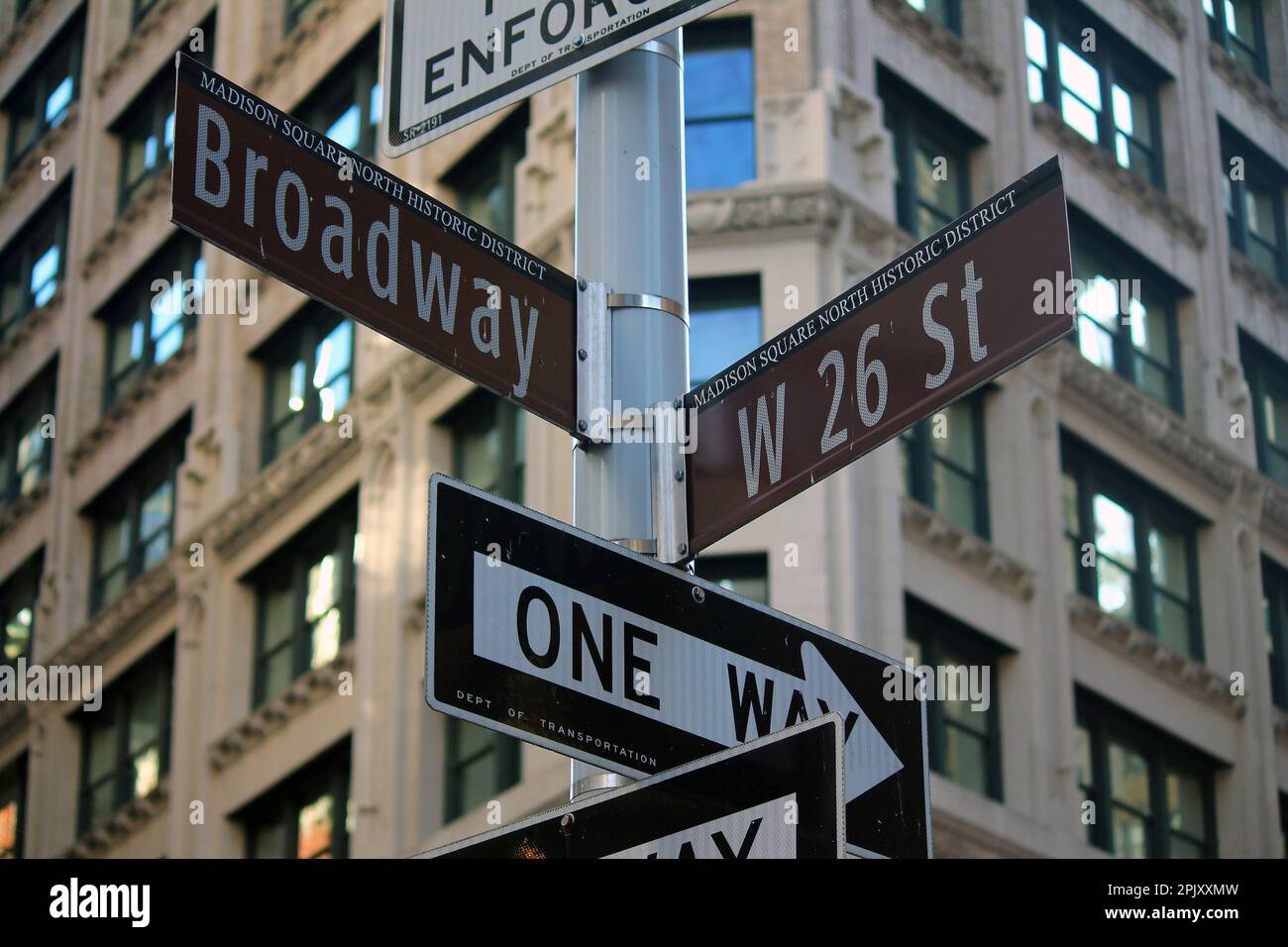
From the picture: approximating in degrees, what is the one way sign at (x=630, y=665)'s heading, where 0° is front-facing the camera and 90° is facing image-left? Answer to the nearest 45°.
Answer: approximately 315°

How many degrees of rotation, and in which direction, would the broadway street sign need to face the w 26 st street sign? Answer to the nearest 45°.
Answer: approximately 45° to its left
